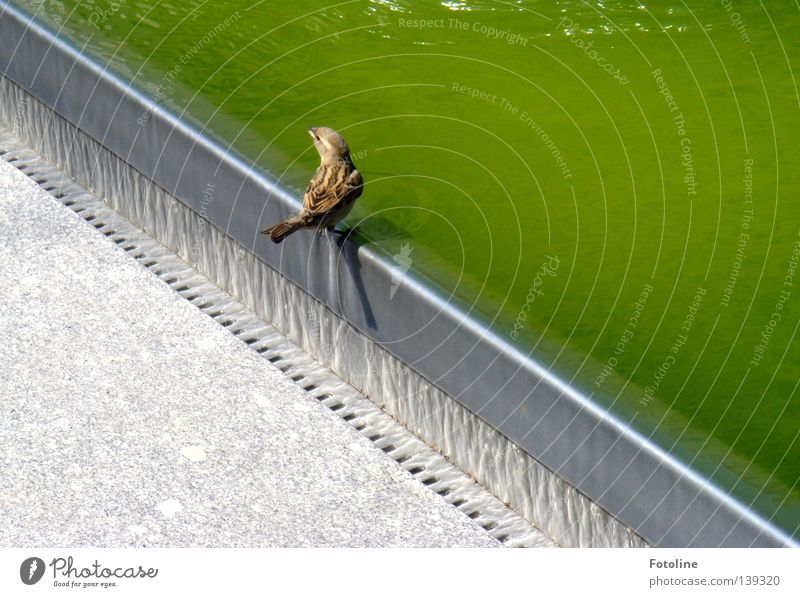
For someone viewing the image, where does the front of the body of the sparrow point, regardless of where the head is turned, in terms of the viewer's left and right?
facing away from the viewer and to the right of the viewer
